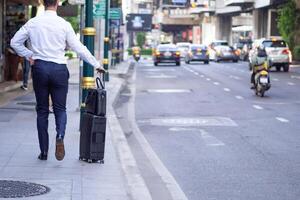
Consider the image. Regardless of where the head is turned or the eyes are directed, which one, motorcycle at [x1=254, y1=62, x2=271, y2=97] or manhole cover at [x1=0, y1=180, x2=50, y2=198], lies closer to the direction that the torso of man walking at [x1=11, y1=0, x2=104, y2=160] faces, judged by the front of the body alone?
the motorcycle

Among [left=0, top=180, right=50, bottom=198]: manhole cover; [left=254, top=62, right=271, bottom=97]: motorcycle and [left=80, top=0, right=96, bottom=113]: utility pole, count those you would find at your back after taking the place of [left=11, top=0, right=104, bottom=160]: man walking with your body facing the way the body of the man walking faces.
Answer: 1

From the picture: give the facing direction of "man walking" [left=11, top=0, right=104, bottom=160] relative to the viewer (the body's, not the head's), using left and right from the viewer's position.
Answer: facing away from the viewer

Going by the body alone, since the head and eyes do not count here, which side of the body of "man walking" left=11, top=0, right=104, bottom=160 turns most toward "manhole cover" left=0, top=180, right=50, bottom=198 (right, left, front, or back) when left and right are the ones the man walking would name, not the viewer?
back

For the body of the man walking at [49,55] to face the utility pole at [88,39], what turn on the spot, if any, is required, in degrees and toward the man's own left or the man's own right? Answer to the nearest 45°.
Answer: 0° — they already face it
